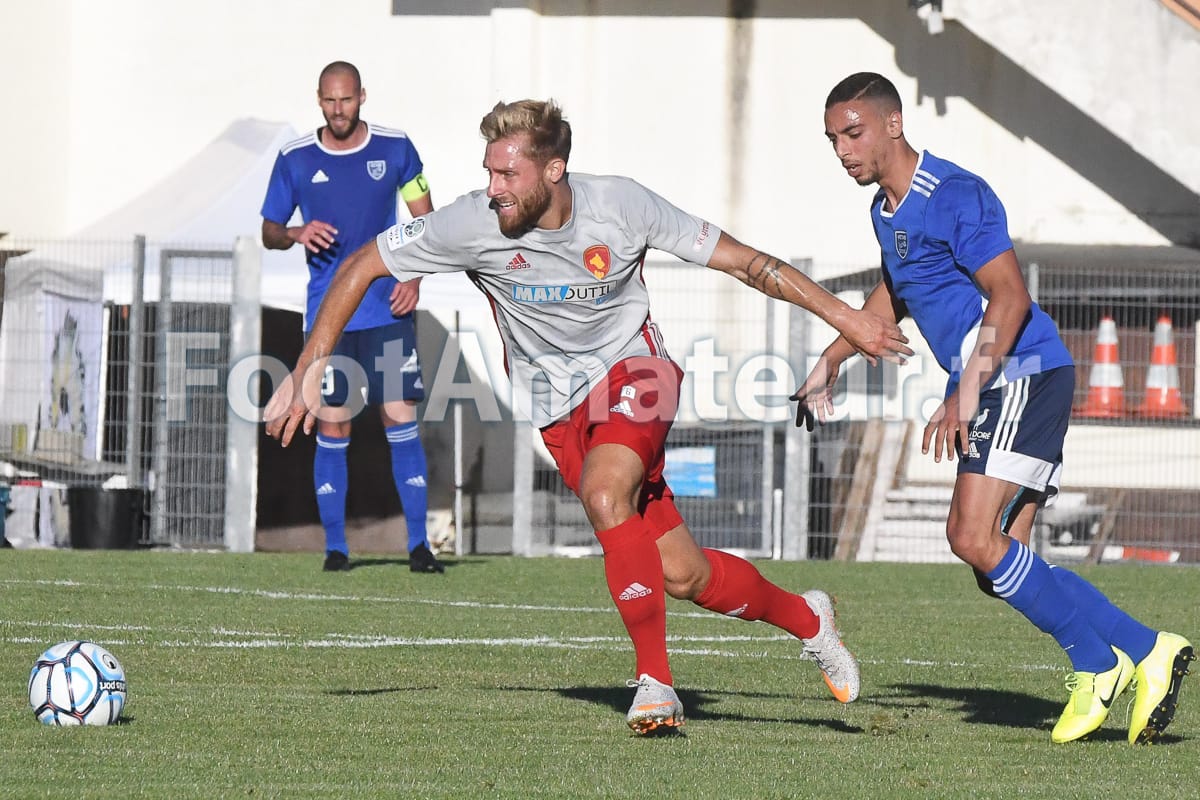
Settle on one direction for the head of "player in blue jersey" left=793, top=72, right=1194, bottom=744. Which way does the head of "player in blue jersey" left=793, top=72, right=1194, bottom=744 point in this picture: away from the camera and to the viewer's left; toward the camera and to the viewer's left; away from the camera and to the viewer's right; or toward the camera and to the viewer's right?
toward the camera and to the viewer's left

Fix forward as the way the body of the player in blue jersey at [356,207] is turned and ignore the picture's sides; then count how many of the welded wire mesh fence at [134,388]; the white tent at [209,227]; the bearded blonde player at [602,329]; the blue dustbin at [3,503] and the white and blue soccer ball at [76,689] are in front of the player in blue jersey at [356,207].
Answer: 2

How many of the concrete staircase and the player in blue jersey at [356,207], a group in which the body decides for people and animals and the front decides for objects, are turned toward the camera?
2

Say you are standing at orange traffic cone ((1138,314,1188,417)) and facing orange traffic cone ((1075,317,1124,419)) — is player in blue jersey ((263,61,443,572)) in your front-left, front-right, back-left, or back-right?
front-left

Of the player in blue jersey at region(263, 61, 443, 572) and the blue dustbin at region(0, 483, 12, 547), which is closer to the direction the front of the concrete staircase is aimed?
the player in blue jersey

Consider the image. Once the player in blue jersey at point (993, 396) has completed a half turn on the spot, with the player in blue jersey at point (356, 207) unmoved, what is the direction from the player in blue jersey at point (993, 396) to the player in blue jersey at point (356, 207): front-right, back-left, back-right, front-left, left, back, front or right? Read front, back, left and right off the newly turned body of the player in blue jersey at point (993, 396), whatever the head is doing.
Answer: left

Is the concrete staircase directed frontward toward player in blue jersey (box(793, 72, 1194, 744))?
yes

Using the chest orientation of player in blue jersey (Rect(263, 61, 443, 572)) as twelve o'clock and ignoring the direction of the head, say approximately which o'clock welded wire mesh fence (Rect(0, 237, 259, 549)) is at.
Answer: The welded wire mesh fence is roughly at 5 o'clock from the player in blue jersey.

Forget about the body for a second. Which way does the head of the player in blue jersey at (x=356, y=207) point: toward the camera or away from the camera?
toward the camera

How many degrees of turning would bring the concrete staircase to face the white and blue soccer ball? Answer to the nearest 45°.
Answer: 0° — it already faces it

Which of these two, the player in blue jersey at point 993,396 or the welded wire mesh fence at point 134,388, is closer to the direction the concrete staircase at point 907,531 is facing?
the player in blue jersey

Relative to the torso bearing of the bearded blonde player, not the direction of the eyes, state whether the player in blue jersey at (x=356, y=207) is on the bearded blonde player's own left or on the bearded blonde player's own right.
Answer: on the bearded blonde player's own right

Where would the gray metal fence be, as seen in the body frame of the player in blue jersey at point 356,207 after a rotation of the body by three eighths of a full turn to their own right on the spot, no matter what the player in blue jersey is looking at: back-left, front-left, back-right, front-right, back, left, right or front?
right

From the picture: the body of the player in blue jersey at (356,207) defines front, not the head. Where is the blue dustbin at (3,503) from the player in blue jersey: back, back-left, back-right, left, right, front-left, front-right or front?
back-right

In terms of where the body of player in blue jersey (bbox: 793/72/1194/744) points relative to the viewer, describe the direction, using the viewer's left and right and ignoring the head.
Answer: facing the viewer and to the left of the viewer

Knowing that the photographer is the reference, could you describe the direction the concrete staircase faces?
facing the viewer

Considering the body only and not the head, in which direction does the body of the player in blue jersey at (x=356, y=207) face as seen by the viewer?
toward the camera

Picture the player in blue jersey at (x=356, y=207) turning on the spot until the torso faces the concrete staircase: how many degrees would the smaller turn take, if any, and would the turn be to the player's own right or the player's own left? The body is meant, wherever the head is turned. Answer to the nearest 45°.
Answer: approximately 135° to the player's own left

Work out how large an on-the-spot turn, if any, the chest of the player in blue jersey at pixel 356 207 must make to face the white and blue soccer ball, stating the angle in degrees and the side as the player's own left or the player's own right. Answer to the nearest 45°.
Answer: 0° — they already face it
